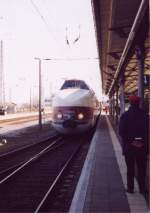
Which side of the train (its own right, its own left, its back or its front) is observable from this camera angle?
front

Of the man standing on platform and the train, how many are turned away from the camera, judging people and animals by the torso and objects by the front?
1

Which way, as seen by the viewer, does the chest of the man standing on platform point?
away from the camera

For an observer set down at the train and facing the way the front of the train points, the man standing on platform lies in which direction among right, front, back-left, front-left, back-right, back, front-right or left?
front

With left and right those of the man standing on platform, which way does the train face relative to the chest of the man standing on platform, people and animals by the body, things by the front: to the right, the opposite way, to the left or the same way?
the opposite way
